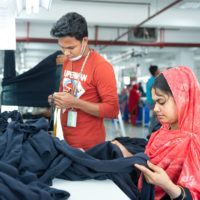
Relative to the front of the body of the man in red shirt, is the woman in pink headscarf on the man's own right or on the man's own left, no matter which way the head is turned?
on the man's own left

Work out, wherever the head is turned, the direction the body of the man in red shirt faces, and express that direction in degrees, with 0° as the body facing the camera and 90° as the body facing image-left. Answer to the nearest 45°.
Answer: approximately 45°
